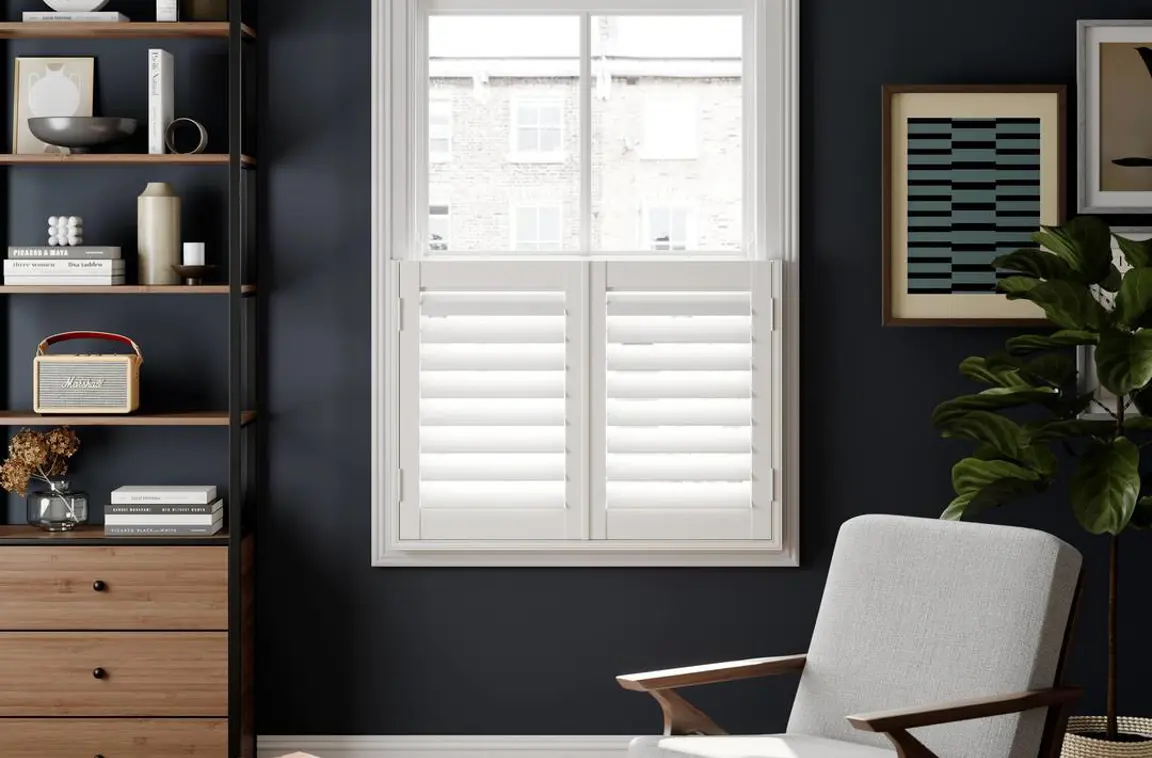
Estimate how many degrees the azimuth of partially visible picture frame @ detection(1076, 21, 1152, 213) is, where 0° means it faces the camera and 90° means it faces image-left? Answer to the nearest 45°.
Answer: approximately 0°

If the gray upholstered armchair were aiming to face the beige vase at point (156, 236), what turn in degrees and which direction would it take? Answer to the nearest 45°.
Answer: approximately 45° to its right

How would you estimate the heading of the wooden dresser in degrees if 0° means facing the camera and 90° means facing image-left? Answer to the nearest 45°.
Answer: approximately 0°
